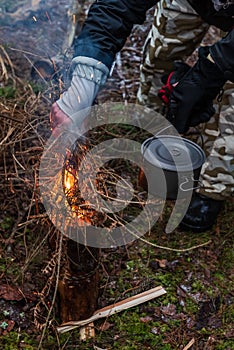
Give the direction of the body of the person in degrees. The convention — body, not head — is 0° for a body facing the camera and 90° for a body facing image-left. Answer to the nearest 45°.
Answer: approximately 45°

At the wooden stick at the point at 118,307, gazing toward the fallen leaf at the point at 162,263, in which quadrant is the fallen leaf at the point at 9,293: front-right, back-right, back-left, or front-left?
back-left
